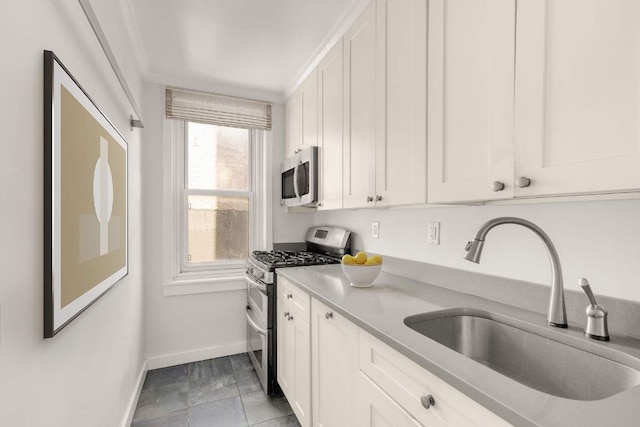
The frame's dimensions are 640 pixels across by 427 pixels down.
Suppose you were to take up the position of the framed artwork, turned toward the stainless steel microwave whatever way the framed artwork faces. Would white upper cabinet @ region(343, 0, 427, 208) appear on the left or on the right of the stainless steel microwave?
right

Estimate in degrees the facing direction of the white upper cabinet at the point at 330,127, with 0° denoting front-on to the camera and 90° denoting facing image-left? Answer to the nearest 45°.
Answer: approximately 90°

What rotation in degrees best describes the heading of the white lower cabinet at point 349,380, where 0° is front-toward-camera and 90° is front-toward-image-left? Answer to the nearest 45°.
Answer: approximately 45°

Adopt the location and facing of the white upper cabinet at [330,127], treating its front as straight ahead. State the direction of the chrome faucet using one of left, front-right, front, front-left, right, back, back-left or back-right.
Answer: back-left

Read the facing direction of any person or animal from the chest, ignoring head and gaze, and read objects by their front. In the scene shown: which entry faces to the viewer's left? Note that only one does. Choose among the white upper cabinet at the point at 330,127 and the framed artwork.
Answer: the white upper cabinet

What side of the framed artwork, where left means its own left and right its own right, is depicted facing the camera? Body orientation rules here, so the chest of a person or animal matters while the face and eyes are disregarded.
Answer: right

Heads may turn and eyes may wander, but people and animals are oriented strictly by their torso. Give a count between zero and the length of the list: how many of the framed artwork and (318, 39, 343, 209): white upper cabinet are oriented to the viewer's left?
1

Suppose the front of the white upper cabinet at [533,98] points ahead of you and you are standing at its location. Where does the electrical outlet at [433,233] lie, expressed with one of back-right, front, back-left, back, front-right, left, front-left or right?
right

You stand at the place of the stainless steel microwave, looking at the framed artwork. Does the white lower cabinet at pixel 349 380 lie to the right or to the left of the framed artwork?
left

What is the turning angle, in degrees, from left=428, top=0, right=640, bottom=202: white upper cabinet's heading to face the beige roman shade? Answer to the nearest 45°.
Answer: approximately 45° to its right
